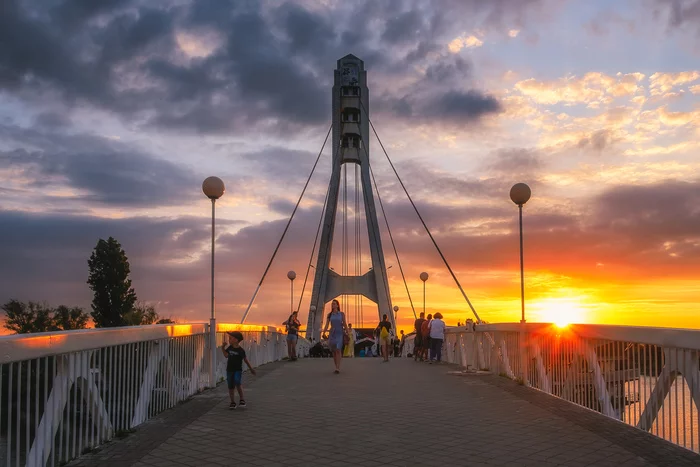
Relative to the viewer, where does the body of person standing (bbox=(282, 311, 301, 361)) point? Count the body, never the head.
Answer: toward the camera

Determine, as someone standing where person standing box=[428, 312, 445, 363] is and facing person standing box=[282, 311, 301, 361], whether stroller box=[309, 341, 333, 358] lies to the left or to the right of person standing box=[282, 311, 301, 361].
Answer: right

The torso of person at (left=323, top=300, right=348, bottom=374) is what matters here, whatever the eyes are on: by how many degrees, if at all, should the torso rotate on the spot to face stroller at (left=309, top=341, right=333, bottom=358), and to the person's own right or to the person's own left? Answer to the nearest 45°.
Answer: approximately 180°

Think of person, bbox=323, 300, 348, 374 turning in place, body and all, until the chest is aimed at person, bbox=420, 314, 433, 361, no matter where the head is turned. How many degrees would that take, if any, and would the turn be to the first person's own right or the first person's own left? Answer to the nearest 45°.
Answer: approximately 135° to the first person's own left

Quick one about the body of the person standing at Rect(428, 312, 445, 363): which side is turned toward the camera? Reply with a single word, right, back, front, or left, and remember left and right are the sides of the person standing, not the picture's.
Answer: back

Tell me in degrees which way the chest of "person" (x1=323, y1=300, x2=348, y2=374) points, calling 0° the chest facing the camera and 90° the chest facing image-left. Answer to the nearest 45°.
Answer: approximately 0°

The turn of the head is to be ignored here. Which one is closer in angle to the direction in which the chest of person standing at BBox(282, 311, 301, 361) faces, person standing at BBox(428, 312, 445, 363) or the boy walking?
the boy walking

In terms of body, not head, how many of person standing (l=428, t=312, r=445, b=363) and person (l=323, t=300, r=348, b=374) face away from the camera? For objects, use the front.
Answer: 1
